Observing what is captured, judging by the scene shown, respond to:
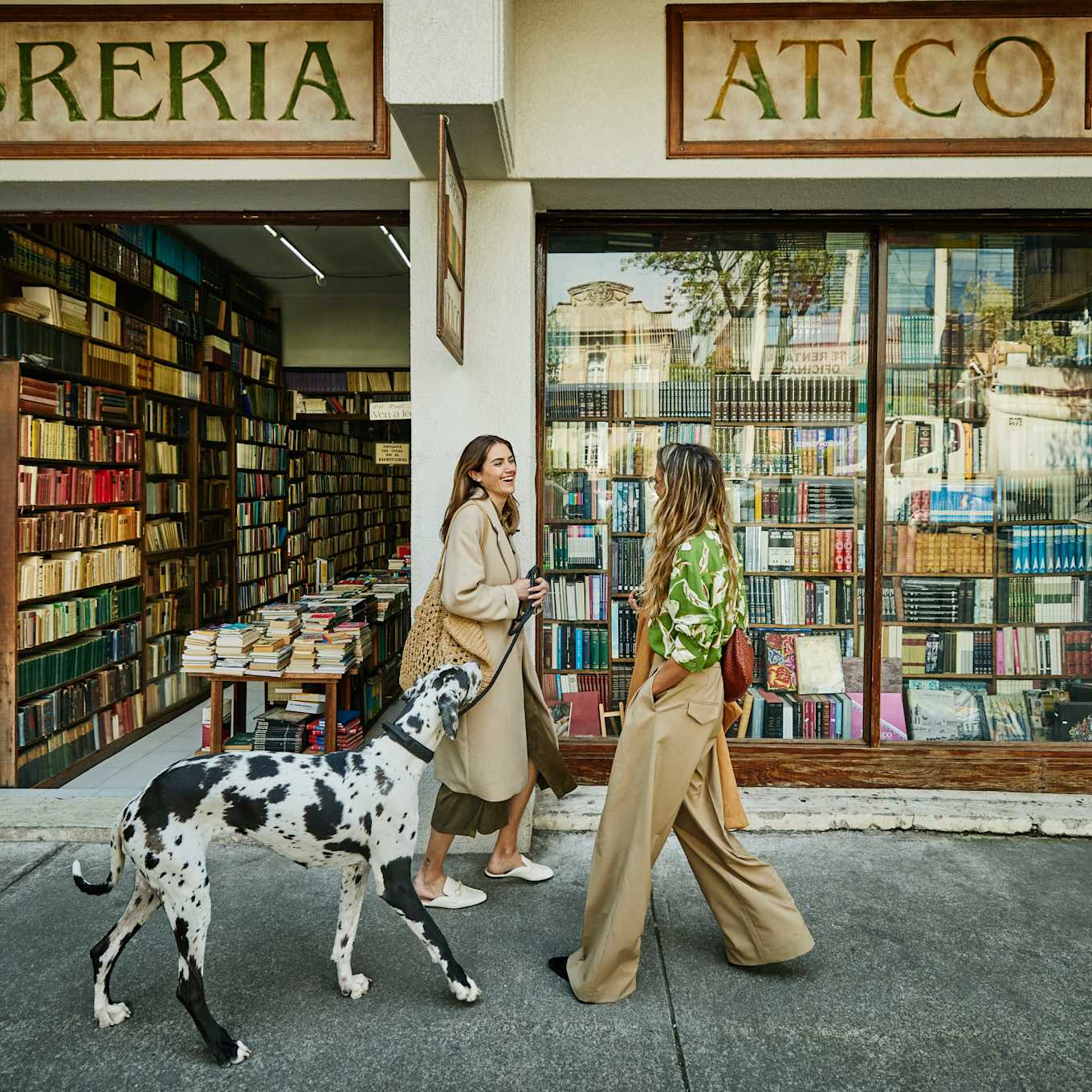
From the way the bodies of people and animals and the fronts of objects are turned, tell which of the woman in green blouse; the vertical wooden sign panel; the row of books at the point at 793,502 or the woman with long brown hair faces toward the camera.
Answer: the row of books

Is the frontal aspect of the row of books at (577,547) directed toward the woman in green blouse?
yes

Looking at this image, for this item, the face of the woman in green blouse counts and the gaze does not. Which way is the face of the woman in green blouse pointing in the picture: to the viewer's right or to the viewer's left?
to the viewer's left

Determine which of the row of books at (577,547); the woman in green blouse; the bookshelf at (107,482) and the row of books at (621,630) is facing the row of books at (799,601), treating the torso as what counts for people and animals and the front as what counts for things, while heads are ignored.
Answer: the bookshelf

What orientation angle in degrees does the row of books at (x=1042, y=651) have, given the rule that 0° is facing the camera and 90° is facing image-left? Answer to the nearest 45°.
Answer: approximately 0°

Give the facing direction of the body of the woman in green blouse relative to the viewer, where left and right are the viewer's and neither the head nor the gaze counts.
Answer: facing to the left of the viewer

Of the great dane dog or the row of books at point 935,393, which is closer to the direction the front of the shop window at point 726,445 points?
the great dane dog

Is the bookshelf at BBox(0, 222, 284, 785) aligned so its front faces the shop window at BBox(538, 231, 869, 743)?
yes

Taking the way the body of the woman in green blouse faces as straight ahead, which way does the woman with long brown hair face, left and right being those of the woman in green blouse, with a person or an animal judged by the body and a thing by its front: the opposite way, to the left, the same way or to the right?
the opposite way

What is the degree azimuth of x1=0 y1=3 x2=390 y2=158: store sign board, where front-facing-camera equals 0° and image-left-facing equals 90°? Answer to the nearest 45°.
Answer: approximately 0°
